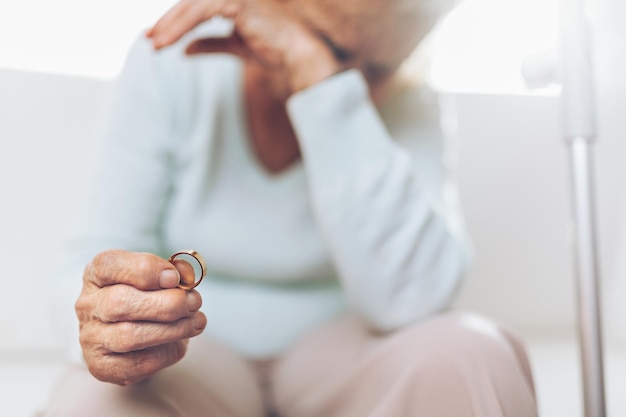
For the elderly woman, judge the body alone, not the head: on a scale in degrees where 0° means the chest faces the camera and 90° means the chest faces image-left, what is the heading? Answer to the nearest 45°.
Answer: approximately 0°
